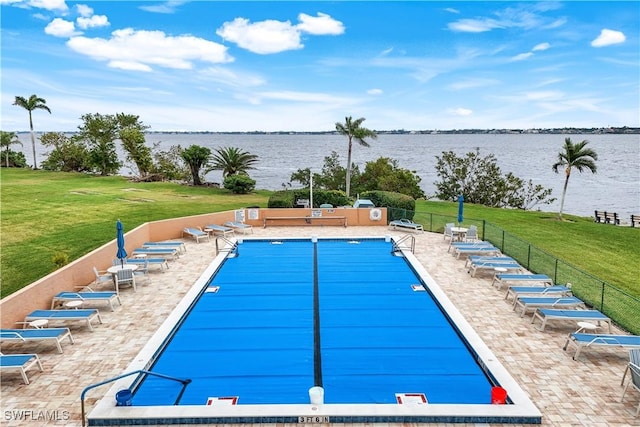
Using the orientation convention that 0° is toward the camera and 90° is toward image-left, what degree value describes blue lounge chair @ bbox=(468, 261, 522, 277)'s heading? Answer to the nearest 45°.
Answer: approximately 90°

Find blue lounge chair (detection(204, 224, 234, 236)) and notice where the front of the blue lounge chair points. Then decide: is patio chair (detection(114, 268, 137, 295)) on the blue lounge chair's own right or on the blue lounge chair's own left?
on the blue lounge chair's own right

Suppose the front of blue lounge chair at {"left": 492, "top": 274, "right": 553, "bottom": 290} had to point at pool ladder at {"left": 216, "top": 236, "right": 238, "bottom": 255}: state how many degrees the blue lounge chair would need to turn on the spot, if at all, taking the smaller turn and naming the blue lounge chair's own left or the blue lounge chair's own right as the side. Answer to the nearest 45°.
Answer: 0° — it already faces it

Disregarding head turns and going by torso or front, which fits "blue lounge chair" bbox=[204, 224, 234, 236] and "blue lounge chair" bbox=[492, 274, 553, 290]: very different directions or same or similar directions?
very different directions

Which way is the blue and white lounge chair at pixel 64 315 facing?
to the viewer's right

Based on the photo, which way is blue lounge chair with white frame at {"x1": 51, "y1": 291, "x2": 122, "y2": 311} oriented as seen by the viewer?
to the viewer's right

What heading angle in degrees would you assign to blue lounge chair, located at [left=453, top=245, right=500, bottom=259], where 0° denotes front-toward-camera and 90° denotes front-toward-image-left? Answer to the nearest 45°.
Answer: approximately 90°
